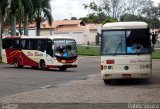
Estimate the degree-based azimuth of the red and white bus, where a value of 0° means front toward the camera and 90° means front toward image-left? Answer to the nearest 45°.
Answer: approximately 315°

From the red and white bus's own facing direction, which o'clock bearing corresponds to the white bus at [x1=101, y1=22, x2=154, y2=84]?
The white bus is roughly at 1 o'clock from the red and white bus.

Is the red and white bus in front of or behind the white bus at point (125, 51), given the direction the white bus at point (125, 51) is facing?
behind

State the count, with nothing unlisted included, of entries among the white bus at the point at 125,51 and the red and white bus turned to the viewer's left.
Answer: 0

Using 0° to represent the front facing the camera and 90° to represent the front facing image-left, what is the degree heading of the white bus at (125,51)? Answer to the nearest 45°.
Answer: approximately 0°
